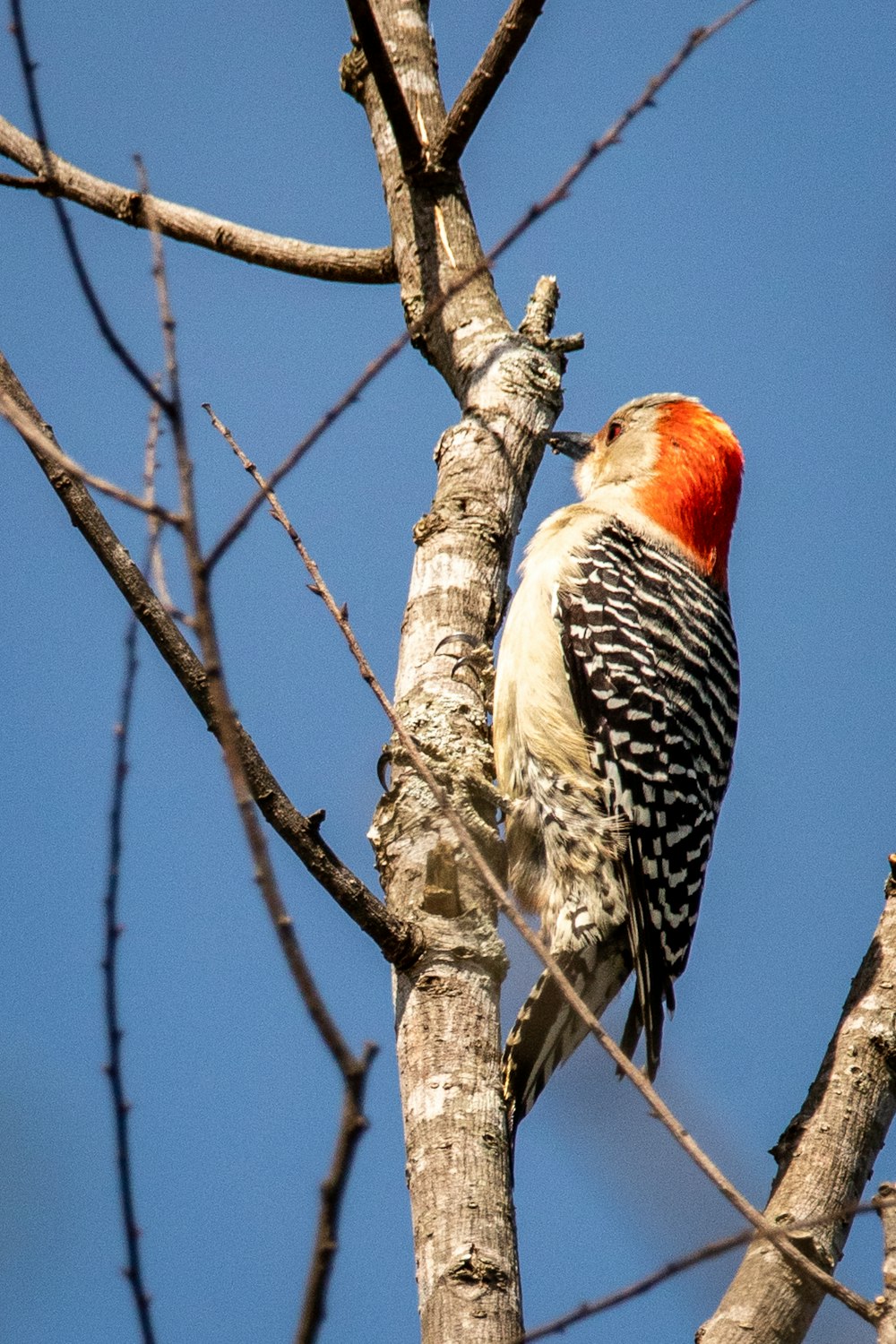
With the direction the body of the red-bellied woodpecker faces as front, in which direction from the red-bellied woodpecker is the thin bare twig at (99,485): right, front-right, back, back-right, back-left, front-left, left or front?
left

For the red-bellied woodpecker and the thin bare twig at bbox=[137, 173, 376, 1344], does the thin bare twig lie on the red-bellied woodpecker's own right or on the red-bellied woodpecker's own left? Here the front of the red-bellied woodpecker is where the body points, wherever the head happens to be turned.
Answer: on the red-bellied woodpecker's own left

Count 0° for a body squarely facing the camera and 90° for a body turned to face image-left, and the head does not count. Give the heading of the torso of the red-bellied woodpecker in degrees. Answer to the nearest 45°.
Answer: approximately 90°
